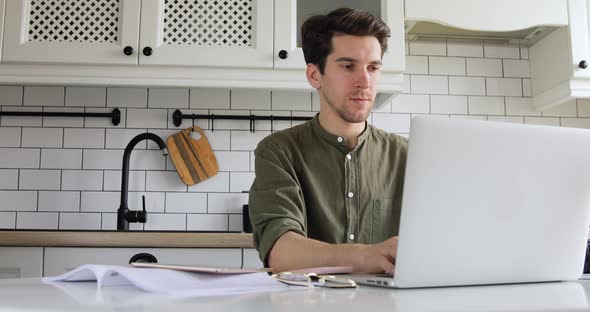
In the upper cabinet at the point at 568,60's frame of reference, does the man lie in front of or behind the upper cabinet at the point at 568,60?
in front

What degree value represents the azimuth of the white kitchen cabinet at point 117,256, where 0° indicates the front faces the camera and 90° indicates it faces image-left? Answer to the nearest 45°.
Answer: approximately 0°

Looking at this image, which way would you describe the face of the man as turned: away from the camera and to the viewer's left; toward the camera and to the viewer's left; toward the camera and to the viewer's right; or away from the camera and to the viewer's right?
toward the camera and to the viewer's right

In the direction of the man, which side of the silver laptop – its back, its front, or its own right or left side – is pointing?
front

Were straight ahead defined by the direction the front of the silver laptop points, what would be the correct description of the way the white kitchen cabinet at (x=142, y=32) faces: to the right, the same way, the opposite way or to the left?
the opposite way

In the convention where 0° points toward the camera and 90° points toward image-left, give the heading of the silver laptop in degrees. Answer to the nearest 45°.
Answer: approximately 135°

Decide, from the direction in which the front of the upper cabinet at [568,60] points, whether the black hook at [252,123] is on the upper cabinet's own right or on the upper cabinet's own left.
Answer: on the upper cabinet's own right
